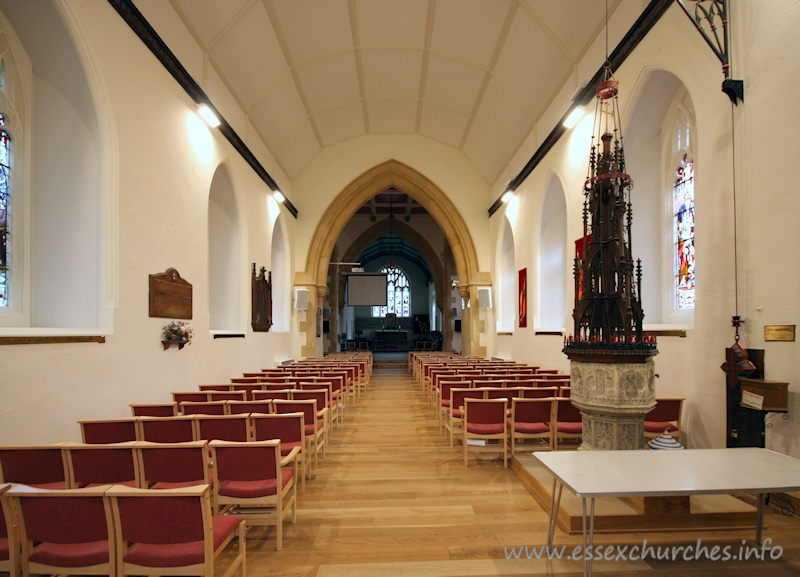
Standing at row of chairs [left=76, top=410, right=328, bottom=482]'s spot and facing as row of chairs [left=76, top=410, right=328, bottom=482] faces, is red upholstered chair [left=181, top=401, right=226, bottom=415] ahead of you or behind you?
ahead

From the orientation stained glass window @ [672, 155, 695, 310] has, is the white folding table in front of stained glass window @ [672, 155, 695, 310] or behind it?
in front

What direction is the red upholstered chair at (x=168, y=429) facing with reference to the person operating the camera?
facing away from the viewer

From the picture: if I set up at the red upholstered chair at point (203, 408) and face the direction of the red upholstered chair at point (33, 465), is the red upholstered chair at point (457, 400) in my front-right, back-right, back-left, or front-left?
back-left

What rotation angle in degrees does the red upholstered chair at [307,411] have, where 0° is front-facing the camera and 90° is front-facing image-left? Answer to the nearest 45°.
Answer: approximately 180°

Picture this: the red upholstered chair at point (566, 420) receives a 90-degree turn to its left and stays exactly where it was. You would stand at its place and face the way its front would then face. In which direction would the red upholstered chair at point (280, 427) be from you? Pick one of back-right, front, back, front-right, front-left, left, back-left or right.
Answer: front-left

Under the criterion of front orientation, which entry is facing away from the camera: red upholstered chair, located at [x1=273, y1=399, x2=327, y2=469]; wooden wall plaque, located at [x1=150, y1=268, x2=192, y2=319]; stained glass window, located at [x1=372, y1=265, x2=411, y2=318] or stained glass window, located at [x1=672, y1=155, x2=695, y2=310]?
the red upholstered chair

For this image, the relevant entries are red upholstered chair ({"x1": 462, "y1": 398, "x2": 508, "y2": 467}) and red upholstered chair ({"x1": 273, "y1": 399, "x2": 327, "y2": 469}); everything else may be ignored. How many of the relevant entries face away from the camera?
2

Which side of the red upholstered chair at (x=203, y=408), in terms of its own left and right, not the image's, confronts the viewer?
back

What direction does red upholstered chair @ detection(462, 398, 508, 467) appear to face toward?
away from the camera
